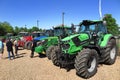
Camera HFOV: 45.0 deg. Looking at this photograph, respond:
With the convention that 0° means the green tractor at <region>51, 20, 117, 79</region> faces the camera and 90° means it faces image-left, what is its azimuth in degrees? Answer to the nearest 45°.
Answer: approximately 45°
